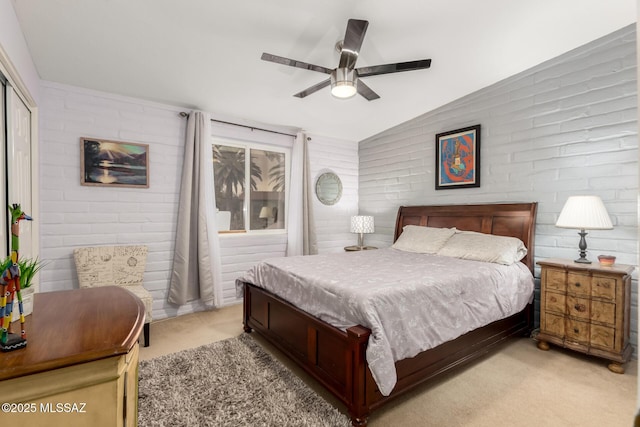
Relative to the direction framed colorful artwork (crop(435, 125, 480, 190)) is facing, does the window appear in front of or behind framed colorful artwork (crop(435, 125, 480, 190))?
in front

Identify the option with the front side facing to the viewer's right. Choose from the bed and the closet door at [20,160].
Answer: the closet door

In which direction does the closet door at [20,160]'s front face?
to the viewer's right

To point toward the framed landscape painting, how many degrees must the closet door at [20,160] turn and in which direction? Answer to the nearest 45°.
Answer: approximately 45° to its left

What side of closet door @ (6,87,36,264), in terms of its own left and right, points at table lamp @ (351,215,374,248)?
front

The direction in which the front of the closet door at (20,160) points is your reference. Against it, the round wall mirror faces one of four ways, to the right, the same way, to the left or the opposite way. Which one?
to the right

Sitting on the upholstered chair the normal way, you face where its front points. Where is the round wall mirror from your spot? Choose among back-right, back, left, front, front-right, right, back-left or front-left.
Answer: left

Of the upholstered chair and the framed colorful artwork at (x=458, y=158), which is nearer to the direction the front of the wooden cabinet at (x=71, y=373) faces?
the framed colorful artwork

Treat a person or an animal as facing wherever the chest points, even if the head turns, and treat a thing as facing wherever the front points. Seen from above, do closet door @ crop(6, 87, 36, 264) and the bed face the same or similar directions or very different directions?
very different directions

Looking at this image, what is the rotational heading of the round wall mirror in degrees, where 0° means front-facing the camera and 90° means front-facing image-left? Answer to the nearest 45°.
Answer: approximately 315°

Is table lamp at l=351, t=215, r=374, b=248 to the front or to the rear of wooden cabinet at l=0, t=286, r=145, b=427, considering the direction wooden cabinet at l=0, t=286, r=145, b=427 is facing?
to the front

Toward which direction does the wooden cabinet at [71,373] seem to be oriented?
to the viewer's right

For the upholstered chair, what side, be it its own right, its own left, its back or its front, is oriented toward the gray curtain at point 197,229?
left

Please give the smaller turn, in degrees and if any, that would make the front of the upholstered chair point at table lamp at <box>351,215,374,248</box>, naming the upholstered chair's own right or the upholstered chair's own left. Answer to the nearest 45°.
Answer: approximately 90° to the upholstered chair's own left

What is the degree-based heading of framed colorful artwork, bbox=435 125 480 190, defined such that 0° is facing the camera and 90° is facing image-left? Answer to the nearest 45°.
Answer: approximately 45°

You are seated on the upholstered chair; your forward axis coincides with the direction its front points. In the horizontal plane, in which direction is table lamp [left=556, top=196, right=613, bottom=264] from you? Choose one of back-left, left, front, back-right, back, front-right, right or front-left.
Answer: front-left

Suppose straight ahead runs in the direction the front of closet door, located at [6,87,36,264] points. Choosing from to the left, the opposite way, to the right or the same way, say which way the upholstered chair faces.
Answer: to the right
